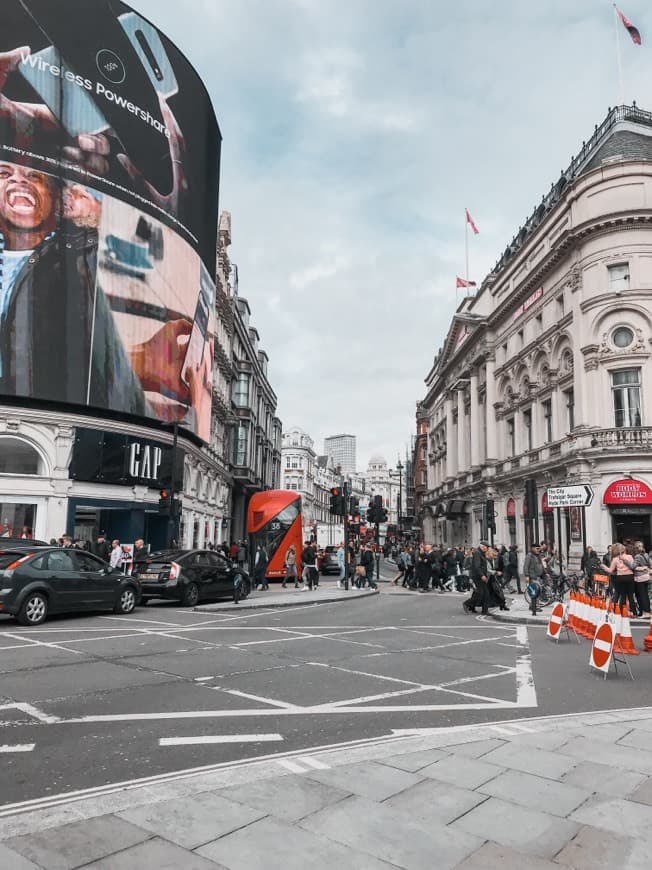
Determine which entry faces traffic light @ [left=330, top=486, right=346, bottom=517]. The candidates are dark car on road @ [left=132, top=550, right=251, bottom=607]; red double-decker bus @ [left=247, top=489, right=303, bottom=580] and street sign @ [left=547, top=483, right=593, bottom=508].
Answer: the dark car on road

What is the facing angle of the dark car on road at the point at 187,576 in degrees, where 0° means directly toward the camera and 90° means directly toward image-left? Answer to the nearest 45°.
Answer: approximately 225°

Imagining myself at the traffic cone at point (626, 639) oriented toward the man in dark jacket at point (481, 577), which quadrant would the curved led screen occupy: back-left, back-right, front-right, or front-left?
front-left

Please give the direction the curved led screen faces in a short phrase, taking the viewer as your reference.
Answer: facing the viewer and to the right of the viewer

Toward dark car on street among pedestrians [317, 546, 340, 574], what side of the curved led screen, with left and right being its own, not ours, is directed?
left

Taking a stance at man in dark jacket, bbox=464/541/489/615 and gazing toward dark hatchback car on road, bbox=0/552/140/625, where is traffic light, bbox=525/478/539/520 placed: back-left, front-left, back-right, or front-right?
back-right

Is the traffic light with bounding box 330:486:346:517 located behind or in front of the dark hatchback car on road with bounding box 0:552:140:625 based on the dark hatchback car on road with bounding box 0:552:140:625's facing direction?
in front

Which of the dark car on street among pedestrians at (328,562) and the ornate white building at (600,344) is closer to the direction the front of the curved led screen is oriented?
the ornate white building

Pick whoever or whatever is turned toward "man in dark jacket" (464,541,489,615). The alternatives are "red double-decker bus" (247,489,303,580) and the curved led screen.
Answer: the curved led screen

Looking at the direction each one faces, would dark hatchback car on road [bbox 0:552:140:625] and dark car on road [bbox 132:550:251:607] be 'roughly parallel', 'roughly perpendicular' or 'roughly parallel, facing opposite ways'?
roughly parallel

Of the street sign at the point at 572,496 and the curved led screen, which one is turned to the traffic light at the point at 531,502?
the curved led screen

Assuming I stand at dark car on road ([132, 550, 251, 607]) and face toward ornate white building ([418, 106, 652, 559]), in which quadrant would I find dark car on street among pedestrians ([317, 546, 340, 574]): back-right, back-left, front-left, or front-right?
front-left
